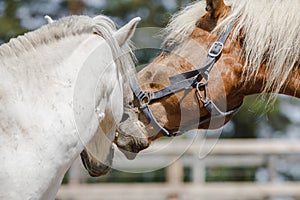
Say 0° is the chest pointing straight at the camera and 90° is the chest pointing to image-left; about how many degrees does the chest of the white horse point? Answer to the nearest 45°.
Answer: approximately 270°

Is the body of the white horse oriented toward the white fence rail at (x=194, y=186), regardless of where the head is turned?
no
